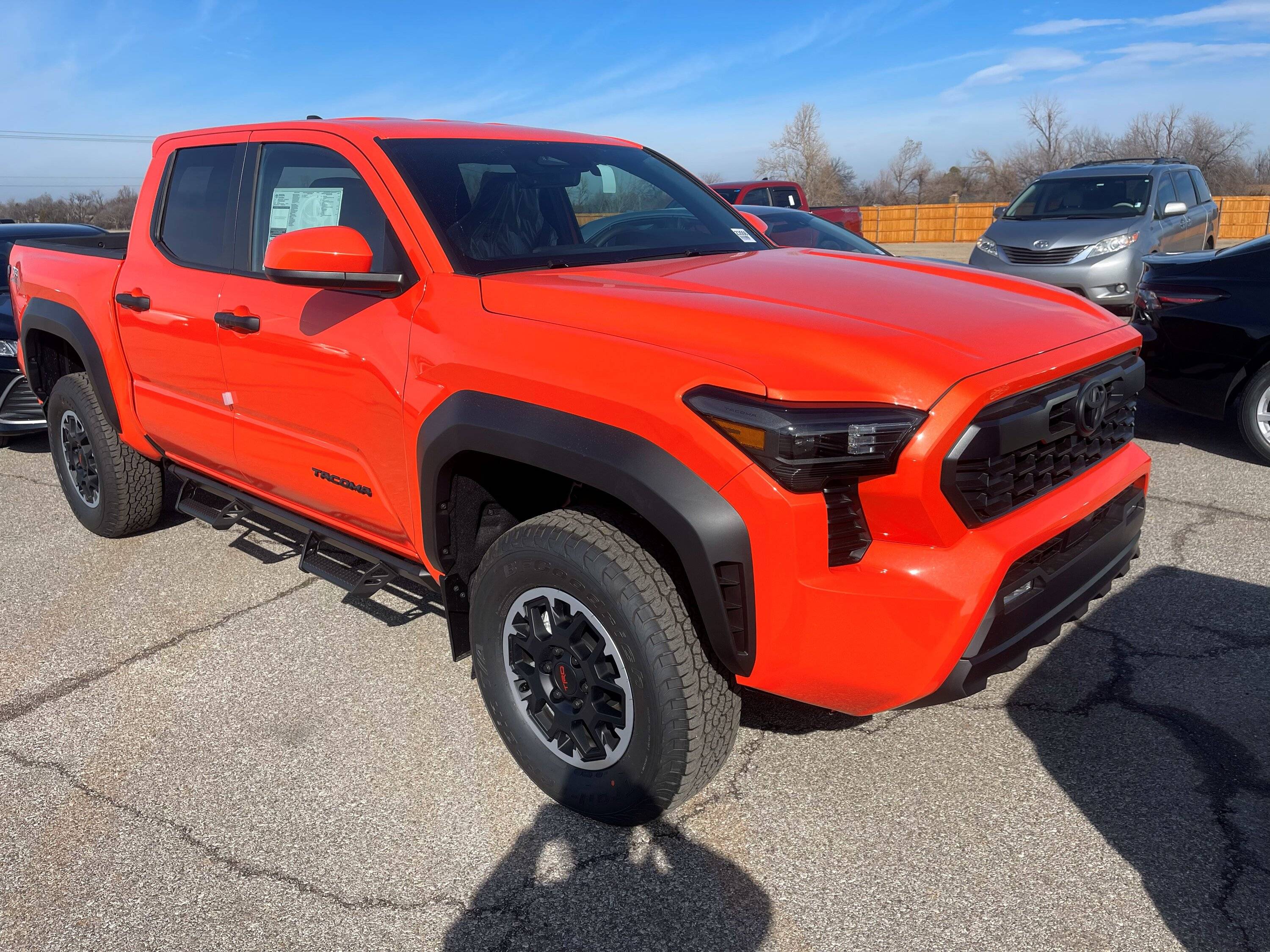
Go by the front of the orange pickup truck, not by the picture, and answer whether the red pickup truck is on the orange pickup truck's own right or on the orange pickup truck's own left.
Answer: on the orange pickup truck's own left

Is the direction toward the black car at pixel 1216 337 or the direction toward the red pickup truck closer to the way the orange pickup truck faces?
the black car

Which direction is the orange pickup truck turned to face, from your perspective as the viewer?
facing the viewer and to the right of the viewer

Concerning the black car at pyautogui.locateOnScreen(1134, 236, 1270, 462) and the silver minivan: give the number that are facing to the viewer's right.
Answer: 1

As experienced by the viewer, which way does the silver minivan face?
facing the viewer and to the left of the viewer

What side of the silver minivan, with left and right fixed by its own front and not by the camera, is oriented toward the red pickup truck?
right

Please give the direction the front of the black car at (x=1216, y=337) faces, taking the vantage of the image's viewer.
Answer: facing to the right of the viewer

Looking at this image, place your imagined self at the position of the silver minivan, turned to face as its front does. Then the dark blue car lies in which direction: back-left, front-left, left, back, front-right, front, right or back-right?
front

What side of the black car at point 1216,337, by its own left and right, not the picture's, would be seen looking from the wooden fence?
left

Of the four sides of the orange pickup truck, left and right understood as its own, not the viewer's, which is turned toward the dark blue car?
back

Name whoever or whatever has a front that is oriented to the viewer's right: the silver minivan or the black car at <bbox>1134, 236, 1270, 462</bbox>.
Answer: the black car

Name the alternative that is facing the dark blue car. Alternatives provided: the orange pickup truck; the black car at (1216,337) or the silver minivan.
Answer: the silver minivan

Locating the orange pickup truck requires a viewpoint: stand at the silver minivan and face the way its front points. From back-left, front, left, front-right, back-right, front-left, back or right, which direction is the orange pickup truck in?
front-left

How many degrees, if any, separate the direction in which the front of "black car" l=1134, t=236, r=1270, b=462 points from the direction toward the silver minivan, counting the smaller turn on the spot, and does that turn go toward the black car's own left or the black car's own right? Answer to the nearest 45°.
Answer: approximately 90° to the black car's own left
